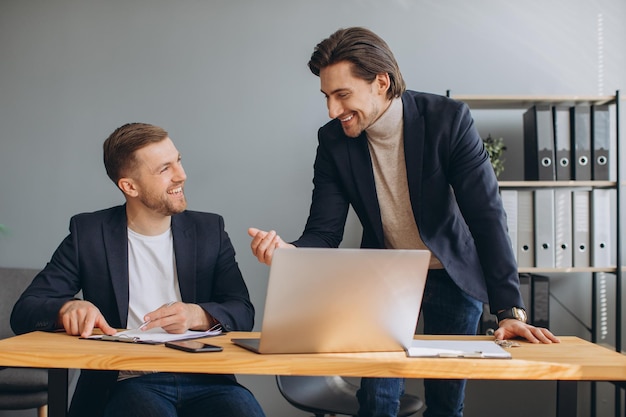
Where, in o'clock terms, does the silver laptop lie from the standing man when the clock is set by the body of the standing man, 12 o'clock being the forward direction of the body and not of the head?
The silver laptop is roughly at 11 o'clock from the standing man.

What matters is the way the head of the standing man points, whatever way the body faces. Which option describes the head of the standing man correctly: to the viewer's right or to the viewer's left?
to the viewer's left

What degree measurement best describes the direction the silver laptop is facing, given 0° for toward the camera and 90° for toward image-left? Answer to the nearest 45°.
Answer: approximately 135°
